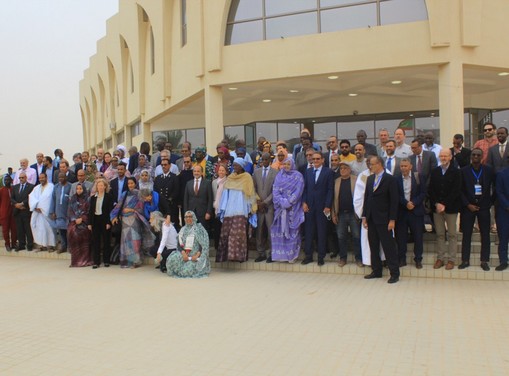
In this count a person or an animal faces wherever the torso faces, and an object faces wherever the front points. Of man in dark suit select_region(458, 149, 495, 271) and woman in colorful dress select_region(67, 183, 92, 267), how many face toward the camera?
2

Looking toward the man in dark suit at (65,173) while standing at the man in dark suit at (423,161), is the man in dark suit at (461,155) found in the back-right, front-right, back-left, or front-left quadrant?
back-right

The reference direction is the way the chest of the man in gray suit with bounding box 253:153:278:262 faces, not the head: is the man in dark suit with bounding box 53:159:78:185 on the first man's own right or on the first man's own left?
on the first man's own right

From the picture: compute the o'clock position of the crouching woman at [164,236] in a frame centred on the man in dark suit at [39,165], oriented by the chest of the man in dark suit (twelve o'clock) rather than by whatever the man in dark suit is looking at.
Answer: The crouching woman is roughly at 11 o'clock from the man in dark suit.

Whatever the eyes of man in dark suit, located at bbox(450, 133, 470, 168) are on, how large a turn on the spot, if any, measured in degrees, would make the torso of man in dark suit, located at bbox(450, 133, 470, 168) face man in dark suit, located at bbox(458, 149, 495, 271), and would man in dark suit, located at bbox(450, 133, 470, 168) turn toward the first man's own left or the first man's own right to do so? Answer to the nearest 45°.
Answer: approximately 45° to the first man's own left

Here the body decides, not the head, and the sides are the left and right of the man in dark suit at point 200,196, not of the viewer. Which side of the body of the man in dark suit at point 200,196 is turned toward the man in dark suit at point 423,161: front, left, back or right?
left

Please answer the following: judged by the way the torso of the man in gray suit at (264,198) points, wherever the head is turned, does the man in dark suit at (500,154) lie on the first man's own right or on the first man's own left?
on the first man's own left

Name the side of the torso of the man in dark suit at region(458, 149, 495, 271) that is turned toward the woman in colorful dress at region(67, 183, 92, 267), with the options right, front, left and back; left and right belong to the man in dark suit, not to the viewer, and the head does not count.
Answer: right

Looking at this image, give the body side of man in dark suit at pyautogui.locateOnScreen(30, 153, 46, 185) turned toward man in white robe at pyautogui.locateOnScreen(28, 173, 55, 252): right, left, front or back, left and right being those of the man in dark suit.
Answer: front
